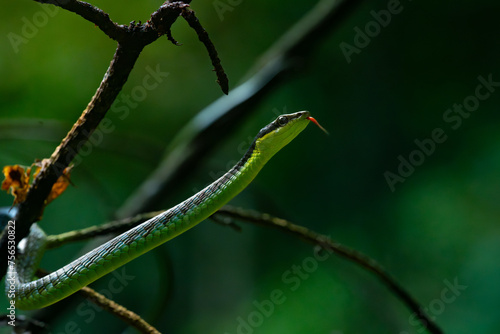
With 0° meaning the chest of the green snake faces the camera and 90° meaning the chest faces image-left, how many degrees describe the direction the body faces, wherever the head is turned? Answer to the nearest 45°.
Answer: approximately 270°

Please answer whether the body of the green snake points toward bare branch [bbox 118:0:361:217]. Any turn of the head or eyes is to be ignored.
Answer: no
